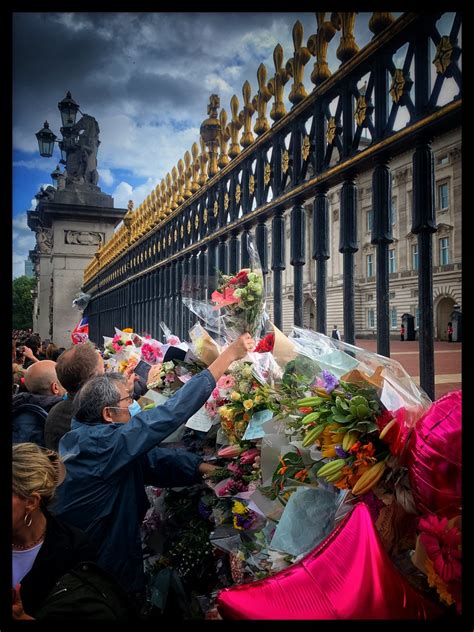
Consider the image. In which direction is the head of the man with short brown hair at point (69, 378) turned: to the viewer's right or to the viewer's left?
to the viewer's right

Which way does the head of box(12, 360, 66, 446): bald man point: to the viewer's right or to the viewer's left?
to the viewer's right

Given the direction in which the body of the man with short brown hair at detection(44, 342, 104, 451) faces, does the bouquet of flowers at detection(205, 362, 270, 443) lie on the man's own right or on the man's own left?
on the man's own right

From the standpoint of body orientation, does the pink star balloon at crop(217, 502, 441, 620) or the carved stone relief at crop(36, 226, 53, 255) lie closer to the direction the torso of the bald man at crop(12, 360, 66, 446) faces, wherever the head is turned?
the carved stone relief

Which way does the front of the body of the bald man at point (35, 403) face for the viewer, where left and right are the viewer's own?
facing away from the viewer and to the right of the viewer

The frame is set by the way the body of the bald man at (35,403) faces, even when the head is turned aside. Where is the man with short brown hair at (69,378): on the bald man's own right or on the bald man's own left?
on the bald man's own right

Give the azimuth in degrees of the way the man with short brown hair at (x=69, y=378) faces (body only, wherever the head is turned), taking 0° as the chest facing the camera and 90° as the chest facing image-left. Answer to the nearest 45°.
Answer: approximately 225°

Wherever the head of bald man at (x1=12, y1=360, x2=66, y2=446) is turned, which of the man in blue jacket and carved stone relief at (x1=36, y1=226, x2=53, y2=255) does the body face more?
the carved stone relief
